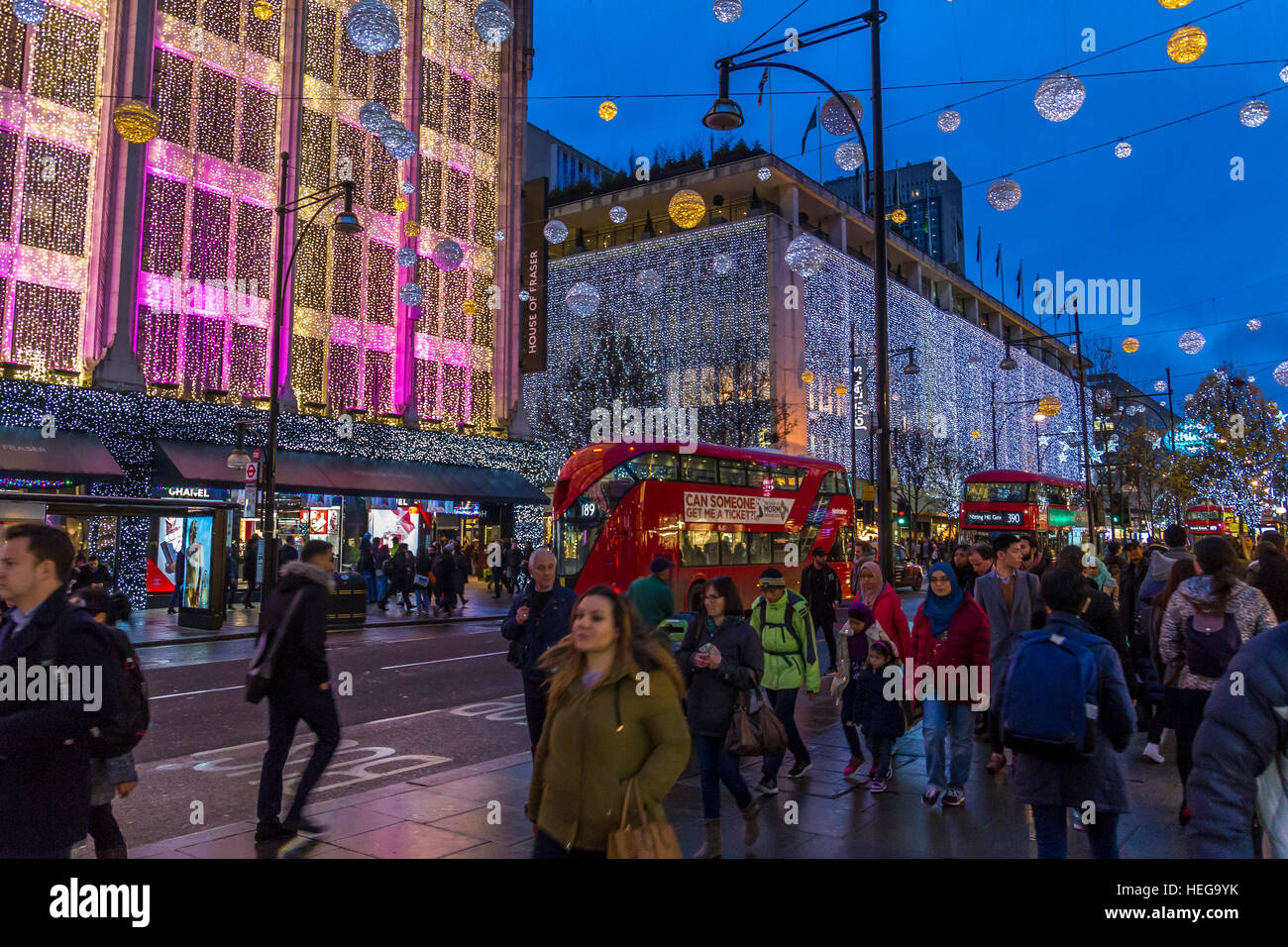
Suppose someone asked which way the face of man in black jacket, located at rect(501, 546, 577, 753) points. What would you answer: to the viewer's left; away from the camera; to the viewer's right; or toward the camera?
toward the camera

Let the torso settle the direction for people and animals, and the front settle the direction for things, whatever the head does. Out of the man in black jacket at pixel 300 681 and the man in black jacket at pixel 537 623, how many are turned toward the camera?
1

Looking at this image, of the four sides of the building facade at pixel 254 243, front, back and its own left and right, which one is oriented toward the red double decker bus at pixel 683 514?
left

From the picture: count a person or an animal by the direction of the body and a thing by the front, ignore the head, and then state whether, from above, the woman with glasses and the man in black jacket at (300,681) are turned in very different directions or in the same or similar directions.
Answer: very different directions

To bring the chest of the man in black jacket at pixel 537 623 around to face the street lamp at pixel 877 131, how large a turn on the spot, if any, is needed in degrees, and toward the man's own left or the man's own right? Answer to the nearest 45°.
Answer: approximately 135° to the man's own left

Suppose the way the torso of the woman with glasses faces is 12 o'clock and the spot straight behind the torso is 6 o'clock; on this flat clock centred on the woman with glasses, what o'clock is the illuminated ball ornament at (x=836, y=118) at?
The illuminated ball ornament is roughly at 5 o'clock from the woman with glasses.

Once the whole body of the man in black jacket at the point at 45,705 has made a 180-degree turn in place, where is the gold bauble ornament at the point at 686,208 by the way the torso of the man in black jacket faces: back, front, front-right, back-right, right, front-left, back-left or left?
front

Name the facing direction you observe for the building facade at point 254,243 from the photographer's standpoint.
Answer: facing the viewer and to the right of the viewer

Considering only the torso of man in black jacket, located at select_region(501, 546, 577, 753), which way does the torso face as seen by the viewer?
toward the camera

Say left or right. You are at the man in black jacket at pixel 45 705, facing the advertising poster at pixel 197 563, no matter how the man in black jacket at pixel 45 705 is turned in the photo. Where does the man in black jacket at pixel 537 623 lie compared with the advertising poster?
right

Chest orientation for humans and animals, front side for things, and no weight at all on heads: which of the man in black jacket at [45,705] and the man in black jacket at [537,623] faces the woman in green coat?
the man in black jacket at [537,623]

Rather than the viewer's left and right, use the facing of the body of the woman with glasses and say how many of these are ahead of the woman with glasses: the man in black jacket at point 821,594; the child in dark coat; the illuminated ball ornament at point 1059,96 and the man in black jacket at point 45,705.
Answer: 1

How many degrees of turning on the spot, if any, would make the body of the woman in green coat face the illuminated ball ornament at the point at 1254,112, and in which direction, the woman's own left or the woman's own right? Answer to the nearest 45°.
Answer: approximately 180°

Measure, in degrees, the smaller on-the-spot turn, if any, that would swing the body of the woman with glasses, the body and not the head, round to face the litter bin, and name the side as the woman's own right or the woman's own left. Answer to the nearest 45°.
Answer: approximately 90° to the woman's own right
